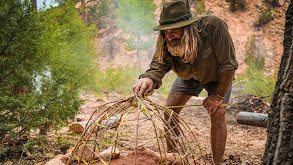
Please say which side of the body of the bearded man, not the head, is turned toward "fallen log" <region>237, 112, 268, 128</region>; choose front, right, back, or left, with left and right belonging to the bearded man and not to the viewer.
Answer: back

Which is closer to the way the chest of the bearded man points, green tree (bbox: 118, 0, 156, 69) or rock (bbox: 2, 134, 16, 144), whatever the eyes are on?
the rock

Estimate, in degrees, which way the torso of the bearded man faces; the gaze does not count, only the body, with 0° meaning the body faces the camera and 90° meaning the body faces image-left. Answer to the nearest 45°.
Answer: approximately 45°

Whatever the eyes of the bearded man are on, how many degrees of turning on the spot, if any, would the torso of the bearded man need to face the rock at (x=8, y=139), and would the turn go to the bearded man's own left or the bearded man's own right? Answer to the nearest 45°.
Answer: approximately 45° to the bearded man's own right

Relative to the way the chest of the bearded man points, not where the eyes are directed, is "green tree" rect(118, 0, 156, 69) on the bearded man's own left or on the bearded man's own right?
on the bearded man's own right

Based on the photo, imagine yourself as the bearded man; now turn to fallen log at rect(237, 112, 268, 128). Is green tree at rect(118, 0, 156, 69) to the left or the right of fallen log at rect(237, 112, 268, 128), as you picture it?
left

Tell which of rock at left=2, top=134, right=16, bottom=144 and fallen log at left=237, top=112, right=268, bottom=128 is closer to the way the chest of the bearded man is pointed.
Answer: the rock

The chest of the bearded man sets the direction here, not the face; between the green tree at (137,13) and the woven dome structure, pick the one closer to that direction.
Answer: the woven dome structure
